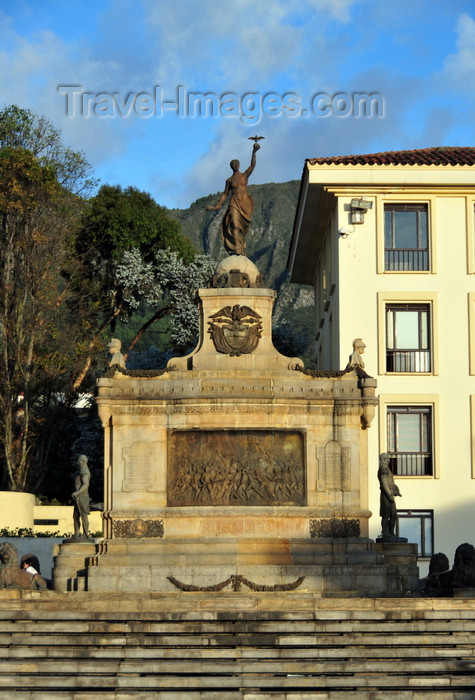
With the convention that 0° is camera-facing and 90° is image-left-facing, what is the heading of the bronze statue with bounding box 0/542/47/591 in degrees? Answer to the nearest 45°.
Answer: approximately 45°

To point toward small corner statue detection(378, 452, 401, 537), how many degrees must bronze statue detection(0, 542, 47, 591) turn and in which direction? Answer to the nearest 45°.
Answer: approximately 135° to its left

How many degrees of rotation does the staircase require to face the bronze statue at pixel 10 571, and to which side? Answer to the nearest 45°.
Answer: approximately 135° to its right

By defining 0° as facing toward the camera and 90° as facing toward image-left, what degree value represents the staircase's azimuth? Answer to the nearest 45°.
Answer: approximately 0°

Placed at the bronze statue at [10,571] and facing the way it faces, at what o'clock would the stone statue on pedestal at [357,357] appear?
The stone statue on pedestal is roughly at 7 o'clock from the bronze statue.

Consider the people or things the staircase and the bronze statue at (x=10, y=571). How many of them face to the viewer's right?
0

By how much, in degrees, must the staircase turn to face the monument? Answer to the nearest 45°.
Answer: approximately 180°

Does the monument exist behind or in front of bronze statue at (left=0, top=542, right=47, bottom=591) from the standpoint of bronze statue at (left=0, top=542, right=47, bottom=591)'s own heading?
behind

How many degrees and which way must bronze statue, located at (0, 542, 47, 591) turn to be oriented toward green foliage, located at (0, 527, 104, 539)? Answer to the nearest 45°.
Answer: approximately 135° to its right
